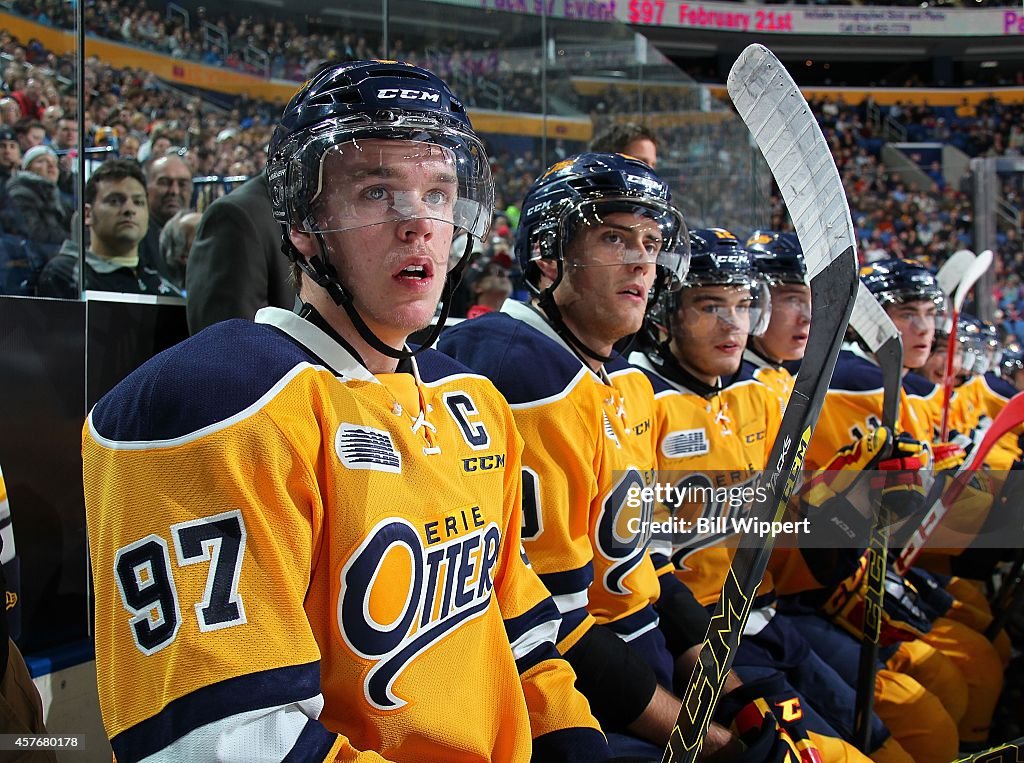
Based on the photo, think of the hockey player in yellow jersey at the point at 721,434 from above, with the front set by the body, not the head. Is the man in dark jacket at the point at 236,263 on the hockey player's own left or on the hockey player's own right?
on the hockey player's own right

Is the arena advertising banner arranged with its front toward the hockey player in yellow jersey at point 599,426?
yes

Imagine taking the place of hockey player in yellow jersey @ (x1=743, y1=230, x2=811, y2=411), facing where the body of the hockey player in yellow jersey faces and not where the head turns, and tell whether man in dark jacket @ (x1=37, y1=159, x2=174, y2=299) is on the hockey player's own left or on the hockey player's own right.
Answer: on the hockey player's own right

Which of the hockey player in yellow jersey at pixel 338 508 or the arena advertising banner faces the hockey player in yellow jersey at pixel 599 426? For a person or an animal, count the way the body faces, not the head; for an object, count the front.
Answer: the arena advertising banner

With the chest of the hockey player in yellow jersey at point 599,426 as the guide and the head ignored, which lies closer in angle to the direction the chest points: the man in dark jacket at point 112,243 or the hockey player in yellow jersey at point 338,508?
the hockey player in yellow jersey

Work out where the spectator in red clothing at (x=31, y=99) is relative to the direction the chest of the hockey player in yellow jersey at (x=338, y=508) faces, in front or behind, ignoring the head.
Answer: behind

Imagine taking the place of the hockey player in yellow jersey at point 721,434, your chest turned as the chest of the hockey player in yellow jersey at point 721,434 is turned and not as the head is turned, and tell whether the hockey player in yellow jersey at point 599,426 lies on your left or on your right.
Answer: on your right

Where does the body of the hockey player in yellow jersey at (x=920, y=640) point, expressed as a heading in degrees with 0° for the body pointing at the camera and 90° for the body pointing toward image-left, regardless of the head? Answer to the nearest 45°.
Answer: approximately 315°

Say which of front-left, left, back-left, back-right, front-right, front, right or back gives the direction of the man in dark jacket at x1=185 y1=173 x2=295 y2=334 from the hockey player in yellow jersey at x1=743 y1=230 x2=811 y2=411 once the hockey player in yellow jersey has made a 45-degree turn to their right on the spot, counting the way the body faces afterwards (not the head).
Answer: front-right
